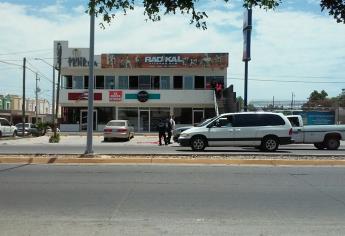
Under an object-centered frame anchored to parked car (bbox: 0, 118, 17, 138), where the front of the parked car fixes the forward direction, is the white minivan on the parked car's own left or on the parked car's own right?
on the parked car's own right

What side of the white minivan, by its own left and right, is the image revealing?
left

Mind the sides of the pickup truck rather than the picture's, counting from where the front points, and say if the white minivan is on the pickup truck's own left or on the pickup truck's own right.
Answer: on the pickup truck's own left

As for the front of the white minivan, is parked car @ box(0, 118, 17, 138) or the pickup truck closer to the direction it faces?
the parked car

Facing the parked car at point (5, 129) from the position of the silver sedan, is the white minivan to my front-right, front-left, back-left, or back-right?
back-left

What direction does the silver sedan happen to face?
away from the camera

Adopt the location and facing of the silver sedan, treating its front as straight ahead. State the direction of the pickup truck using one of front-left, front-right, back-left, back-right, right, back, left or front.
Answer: back-right

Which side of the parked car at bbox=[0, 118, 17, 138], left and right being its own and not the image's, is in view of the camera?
right

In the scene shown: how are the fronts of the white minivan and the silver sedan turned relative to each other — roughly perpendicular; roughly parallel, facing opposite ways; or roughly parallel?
roughly perpendicular
